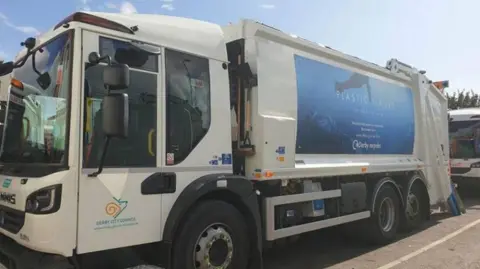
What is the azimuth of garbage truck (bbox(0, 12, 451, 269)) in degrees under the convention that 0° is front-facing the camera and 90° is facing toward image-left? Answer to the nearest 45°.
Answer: approximately 45°

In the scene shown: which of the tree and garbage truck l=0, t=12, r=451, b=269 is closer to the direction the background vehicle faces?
the garbage truck

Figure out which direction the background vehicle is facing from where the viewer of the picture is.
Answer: facing the viewer

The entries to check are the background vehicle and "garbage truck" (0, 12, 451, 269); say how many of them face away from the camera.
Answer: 0

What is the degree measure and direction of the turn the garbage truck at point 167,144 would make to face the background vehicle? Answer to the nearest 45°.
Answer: approximately 180°

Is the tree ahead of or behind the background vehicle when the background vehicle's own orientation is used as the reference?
behind

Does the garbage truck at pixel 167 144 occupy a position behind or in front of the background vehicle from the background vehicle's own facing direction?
in front

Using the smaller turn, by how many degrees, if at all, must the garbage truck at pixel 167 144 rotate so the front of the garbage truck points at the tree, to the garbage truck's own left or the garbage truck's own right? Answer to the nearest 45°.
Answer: approximately 180°
